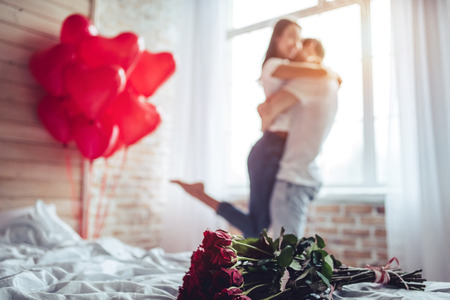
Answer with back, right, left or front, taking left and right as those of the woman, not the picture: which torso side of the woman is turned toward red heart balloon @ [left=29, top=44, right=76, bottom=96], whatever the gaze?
back

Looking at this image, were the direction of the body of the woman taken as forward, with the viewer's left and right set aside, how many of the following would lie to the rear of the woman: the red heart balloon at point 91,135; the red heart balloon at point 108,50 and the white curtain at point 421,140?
2

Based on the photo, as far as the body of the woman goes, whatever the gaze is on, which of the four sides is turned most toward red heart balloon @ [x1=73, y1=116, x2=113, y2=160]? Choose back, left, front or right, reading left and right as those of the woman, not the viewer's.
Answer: back

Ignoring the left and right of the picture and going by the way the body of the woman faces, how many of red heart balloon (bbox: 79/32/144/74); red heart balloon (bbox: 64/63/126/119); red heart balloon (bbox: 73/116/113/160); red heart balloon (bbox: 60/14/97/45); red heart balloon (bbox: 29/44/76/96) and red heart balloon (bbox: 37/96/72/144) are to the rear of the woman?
6

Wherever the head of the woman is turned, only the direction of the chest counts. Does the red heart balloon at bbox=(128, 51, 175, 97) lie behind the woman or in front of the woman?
behind

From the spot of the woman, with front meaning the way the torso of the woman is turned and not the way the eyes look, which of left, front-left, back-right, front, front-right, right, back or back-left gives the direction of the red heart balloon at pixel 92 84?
back

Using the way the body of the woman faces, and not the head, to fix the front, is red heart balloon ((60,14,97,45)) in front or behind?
behind

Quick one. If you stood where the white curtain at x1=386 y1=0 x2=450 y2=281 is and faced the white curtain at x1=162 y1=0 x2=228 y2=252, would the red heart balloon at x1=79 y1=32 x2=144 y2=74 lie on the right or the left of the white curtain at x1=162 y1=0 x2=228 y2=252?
left

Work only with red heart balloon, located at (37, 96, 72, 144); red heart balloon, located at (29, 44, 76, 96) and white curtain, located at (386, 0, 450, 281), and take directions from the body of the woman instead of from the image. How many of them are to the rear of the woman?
2

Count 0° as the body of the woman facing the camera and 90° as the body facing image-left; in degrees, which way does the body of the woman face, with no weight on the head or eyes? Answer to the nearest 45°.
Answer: approximately 270°

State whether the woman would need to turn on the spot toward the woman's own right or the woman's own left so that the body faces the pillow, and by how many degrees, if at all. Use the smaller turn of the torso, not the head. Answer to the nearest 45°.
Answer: approximately 180°

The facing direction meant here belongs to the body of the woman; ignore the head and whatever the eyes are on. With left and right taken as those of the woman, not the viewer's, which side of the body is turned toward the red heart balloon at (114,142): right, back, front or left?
back
